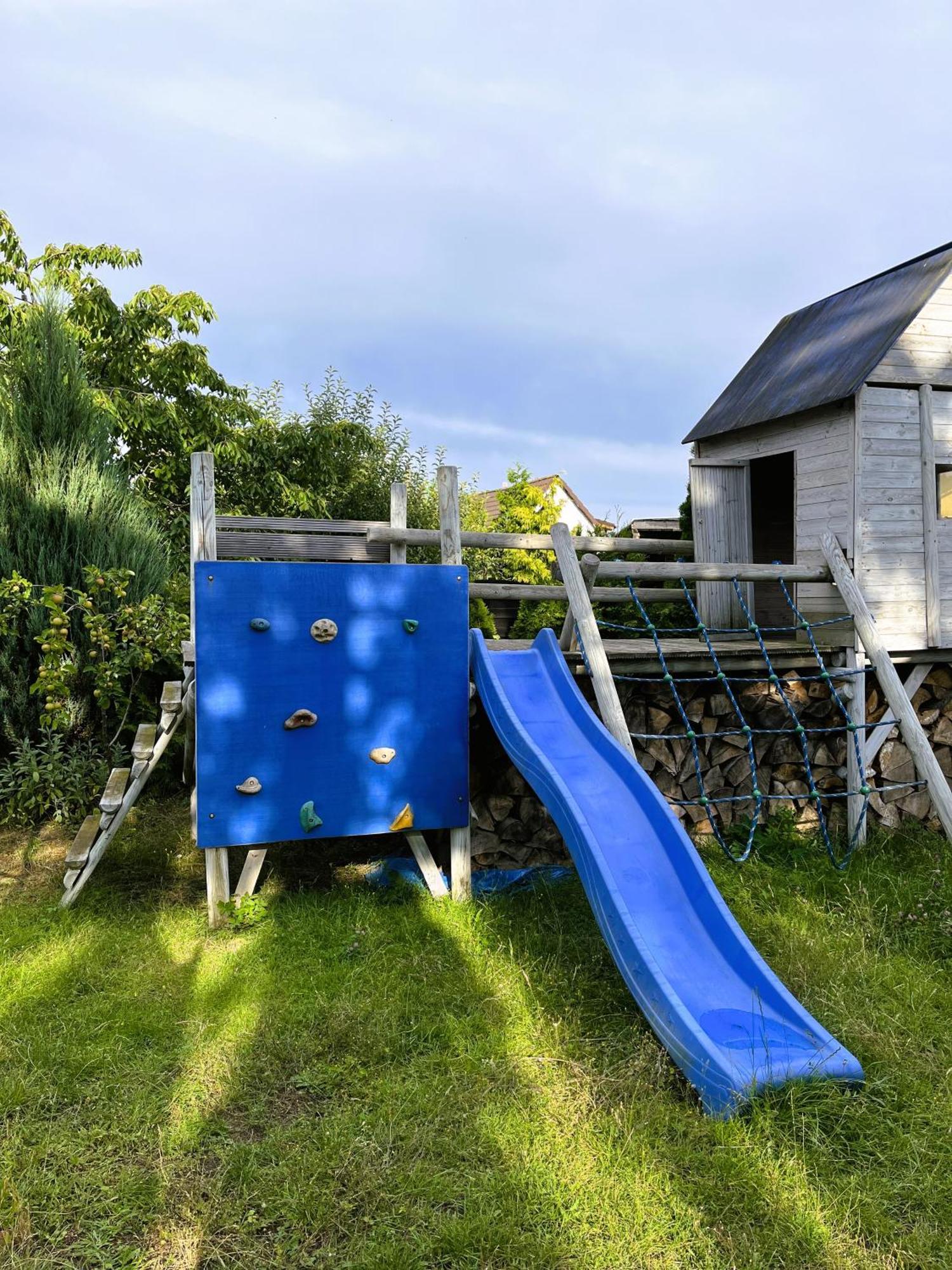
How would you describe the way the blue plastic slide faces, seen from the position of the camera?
facing the viewer and to the right of the viewer

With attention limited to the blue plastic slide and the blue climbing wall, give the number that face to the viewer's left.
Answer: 0

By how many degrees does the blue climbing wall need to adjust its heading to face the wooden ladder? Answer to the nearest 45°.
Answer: approximately 90° to its right

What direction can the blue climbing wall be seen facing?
toward the camera

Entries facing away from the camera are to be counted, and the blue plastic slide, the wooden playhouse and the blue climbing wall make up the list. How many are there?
0

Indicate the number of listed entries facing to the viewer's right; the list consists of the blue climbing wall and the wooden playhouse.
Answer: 0

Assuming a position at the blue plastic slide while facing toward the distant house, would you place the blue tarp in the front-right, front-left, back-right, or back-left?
front-left

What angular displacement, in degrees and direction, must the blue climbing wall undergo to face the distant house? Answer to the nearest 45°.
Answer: approximately 180°

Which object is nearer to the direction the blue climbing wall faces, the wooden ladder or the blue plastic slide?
the blue plastic slide

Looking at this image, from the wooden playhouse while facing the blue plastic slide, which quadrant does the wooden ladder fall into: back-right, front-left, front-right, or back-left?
front-right
